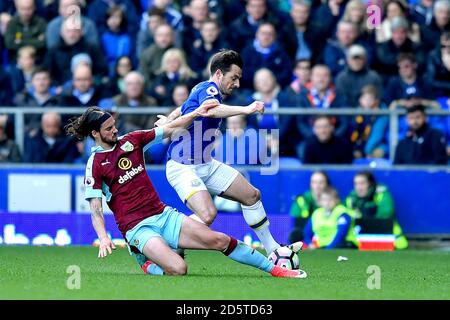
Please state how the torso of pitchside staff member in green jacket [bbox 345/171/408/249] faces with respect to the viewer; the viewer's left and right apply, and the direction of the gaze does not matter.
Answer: facing the viewer and to the left of the viewer

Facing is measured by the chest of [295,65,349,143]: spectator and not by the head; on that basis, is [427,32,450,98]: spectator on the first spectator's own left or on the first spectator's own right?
on the first spectator's own left

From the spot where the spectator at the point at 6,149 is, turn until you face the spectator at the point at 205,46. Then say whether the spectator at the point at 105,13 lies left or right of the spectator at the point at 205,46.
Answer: left

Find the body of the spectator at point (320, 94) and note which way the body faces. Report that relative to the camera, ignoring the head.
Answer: toward the camera

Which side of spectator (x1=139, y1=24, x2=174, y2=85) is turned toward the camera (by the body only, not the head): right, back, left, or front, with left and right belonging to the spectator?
front

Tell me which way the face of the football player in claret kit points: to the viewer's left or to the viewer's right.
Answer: to the viewer's right

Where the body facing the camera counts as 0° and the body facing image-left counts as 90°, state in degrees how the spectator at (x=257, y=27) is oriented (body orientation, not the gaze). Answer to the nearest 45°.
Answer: approximately 0°

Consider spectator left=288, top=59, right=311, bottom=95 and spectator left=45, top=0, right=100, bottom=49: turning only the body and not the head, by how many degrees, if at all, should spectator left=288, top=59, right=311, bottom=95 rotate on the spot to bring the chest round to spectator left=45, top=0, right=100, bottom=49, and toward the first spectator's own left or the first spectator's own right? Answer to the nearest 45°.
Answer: approximately 90° to the first spectator's own right

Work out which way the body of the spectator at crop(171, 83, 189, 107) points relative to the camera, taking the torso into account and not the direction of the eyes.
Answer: toward the camera
